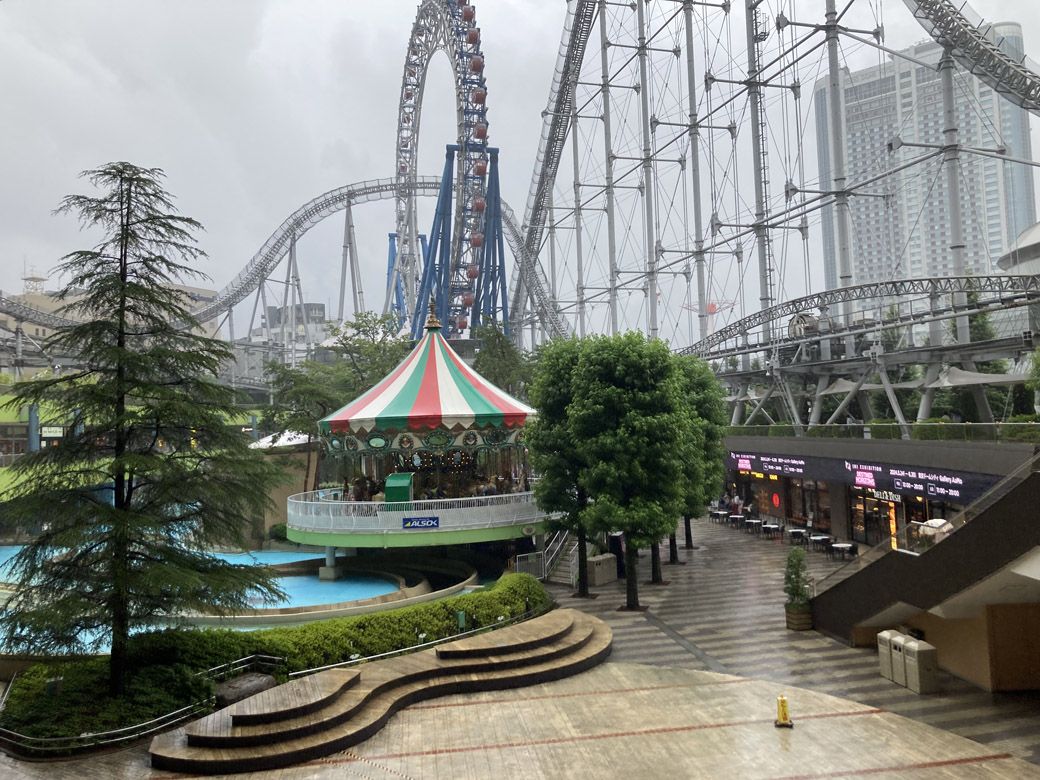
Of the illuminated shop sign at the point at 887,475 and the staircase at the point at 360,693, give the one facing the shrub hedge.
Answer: the illuminated shop sign

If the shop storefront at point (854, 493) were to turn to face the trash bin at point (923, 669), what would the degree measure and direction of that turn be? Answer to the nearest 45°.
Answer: approximately 45° to its left

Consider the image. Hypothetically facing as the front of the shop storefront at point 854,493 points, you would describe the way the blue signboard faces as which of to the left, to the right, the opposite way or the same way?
to the left

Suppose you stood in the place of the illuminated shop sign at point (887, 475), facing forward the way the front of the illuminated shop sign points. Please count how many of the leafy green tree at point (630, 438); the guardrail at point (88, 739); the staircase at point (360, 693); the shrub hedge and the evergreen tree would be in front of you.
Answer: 5

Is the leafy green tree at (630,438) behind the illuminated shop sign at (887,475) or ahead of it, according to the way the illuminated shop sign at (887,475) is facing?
ahead

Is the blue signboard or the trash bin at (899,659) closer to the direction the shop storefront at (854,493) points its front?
the blue signboard

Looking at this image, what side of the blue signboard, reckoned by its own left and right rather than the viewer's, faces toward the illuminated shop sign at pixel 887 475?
left

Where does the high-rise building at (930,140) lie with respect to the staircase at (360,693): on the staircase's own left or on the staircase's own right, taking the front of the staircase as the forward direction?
on the staircase's own left

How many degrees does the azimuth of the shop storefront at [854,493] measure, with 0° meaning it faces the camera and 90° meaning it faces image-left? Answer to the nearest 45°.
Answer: approximately 45°

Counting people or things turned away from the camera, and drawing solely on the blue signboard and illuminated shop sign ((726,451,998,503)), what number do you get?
0

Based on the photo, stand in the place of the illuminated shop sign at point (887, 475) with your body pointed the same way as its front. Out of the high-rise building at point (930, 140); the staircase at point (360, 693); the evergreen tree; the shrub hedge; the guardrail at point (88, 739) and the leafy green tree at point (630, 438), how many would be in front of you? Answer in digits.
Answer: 5

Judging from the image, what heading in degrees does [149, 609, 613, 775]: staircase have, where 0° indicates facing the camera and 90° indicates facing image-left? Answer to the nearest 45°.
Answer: approximately 315°

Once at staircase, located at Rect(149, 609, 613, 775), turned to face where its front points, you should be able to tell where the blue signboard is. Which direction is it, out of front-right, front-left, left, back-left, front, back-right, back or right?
back-left

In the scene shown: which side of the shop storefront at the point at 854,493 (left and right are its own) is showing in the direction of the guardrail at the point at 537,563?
front

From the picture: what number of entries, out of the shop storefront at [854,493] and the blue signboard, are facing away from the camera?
0

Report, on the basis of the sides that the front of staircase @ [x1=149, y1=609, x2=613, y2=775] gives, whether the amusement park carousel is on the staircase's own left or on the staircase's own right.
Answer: on the staircase's own left

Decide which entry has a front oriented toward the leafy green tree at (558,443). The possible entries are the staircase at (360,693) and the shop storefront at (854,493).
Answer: the shop storefront
